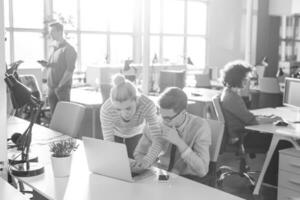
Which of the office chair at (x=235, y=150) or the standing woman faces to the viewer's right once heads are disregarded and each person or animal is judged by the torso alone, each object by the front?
the office chair

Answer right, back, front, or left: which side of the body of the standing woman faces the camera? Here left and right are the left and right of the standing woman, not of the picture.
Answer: front

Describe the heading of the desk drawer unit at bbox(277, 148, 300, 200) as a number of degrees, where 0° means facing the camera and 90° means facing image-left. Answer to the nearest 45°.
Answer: approximately 45°

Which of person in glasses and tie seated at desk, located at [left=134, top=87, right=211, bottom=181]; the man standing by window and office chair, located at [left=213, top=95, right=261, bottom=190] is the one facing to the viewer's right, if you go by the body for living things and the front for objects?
the office chair

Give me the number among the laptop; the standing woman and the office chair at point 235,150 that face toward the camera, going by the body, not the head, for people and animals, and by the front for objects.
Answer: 1

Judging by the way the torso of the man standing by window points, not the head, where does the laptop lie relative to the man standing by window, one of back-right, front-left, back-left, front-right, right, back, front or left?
front-left

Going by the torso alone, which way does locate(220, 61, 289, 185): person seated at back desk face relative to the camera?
to the viewer's right

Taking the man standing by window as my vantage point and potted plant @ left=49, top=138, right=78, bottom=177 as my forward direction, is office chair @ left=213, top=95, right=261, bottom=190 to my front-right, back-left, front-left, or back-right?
front-left

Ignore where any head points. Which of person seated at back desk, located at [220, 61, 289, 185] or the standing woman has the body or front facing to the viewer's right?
the person seated at back desk

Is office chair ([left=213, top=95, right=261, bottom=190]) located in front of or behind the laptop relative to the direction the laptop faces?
in front

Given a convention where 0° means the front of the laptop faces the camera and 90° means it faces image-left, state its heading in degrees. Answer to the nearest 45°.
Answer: approximately 225°

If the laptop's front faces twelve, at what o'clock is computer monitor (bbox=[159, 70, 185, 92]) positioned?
The computer monitor is roughly at 11 o'clock from the laptop.

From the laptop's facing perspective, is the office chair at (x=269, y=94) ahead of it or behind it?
ahead

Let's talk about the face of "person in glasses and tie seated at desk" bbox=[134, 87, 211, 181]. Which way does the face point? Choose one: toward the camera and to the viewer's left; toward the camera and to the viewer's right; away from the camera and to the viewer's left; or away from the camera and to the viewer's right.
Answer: toward the camera and to the viewer's left

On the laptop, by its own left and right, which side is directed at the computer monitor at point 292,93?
front
